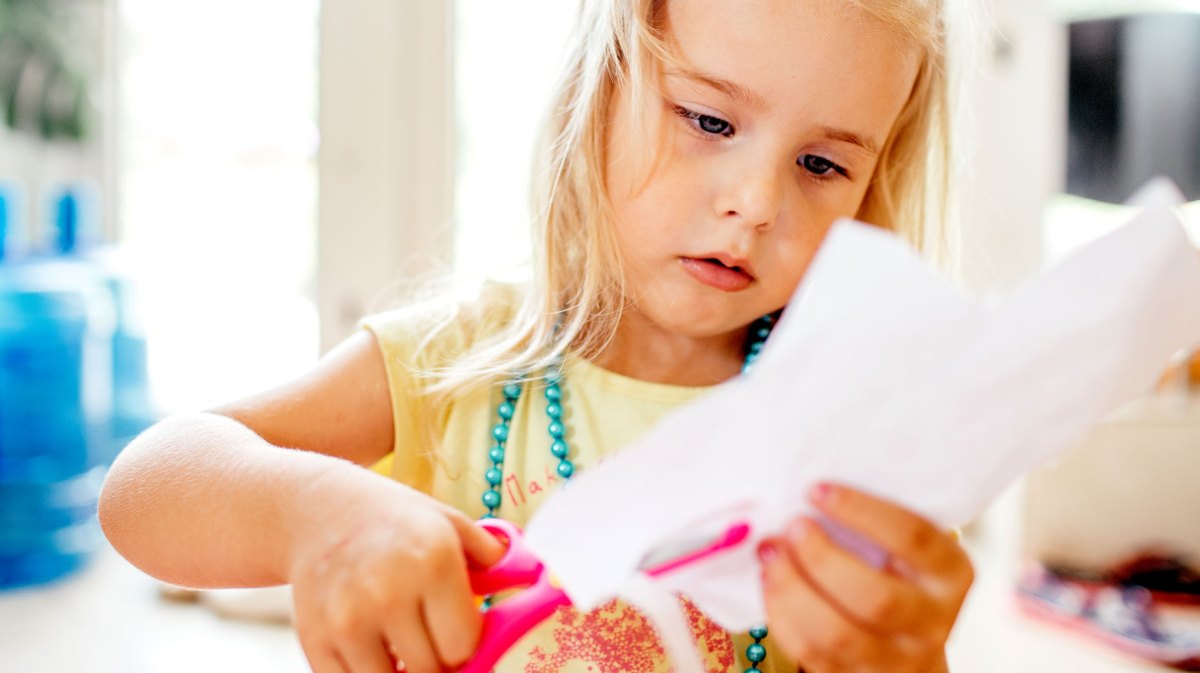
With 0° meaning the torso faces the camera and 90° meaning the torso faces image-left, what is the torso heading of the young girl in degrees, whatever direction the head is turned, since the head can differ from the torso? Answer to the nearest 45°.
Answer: approximately 0°

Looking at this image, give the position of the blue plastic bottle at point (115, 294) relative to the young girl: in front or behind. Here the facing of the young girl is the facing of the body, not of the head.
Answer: behind

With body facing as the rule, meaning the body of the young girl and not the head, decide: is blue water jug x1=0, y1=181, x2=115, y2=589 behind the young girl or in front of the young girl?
behind
